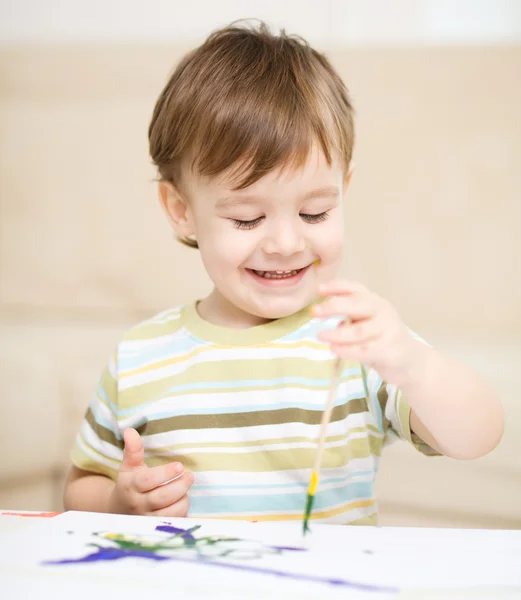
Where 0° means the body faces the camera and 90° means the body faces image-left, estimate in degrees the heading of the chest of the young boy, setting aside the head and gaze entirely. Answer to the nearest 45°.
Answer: approximately 0°
